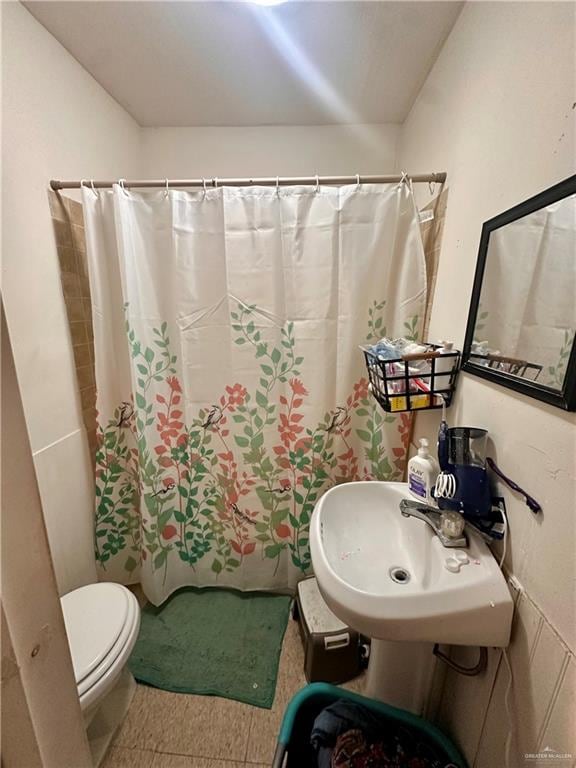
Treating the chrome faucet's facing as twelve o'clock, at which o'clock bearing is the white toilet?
The white toilet is roughly at 11 o'clock from the chrome faucet.

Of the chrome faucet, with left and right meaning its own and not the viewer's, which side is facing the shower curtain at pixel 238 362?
front

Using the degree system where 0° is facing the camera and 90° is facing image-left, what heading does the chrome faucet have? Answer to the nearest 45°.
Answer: approximately 90°

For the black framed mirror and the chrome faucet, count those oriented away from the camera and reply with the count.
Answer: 0
